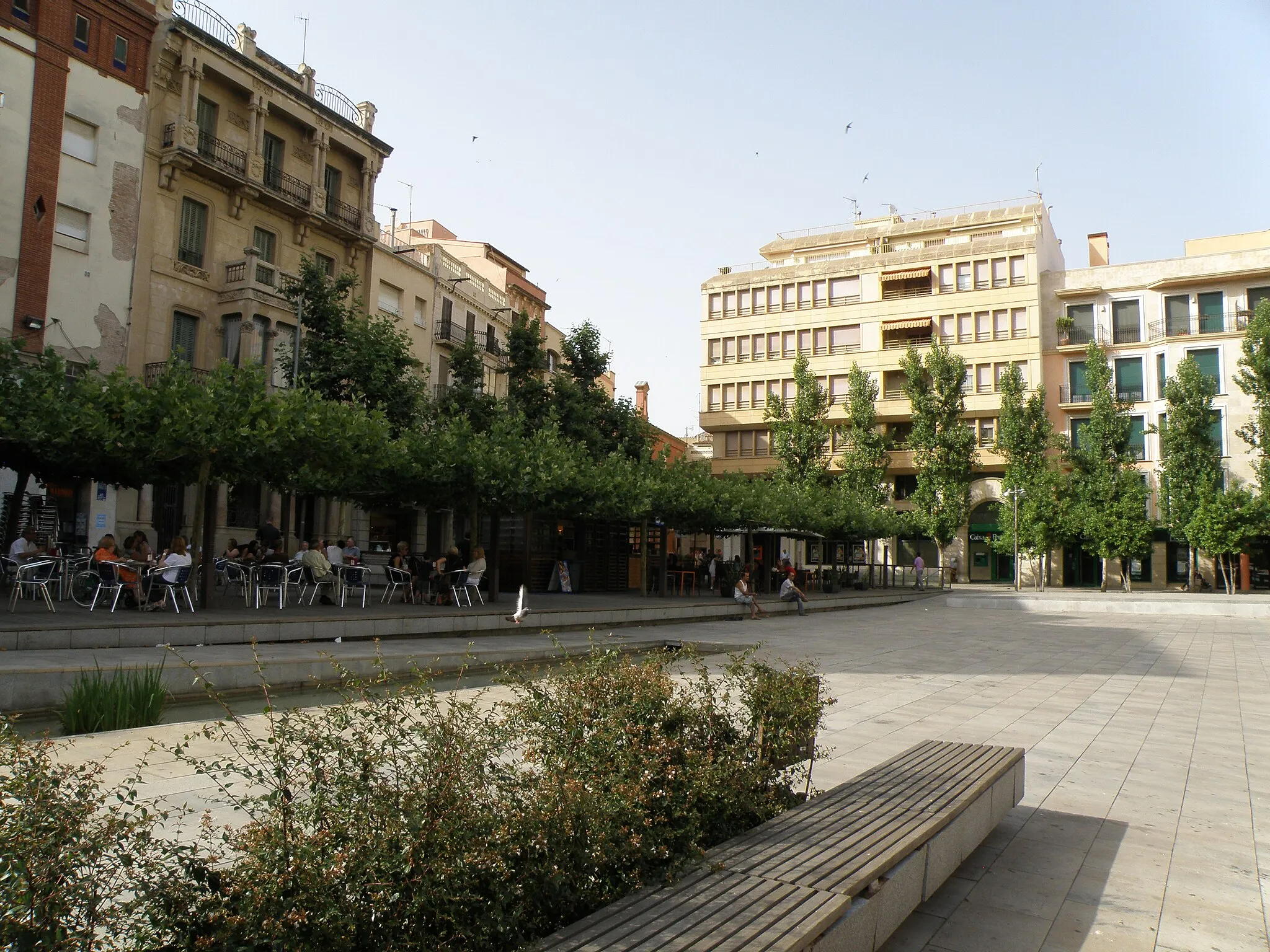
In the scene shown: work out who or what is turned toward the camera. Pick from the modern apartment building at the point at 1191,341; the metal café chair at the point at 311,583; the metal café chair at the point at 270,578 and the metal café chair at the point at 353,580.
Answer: the modern apartment building

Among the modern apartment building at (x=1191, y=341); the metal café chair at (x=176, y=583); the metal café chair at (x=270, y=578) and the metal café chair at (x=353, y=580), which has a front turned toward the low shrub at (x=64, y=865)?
the modern apartment building

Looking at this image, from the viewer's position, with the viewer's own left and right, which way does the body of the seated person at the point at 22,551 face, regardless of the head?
facing the viewer and to the right of the viewer

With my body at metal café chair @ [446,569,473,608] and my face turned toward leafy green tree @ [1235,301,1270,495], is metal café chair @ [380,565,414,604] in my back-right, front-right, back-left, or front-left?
back-left

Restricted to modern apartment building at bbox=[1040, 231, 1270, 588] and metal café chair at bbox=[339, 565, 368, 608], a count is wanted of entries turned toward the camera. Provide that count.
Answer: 1

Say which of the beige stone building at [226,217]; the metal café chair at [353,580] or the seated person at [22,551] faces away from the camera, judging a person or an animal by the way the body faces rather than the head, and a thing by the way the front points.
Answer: the metal café chair

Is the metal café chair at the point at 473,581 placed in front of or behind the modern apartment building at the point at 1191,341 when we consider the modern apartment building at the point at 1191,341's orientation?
in front

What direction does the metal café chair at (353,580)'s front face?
away from the camera

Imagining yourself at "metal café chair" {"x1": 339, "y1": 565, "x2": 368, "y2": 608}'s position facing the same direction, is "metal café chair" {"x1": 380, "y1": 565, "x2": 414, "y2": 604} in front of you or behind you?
in front
